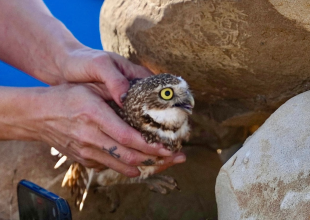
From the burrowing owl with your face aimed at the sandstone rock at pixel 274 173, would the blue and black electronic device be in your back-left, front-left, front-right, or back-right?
back-right

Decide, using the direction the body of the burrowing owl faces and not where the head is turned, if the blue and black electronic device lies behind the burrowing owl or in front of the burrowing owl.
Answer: behind

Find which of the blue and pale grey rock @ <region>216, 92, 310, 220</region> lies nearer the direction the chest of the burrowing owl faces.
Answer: the sandstone rock

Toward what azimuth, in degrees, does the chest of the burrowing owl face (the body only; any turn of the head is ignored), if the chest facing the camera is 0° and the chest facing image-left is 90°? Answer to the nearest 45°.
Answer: approximately 270°
